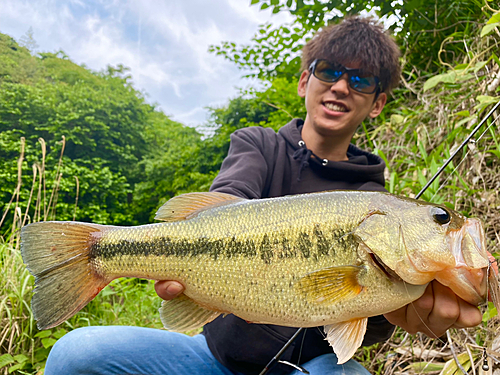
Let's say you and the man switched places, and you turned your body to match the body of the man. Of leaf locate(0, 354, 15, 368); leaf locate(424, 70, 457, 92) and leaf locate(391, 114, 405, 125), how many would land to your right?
1

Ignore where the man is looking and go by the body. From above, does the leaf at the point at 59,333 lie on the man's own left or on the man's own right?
on the man's own right

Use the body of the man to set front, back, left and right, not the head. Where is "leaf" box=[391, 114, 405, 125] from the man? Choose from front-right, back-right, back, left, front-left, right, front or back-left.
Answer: back-left

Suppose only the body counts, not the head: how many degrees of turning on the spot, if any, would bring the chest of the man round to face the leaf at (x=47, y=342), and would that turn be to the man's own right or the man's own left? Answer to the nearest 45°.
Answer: approximately 90° to the man's own right

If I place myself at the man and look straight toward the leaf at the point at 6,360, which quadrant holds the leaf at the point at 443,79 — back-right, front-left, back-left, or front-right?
back-right

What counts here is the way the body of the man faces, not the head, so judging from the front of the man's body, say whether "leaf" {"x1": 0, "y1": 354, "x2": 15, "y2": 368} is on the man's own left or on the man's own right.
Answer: on the man's own right

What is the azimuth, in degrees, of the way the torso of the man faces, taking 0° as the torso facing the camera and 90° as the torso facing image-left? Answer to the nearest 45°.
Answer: approximately 0°

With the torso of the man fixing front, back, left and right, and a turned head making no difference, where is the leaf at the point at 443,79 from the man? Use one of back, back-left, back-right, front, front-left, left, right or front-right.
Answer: back-left
